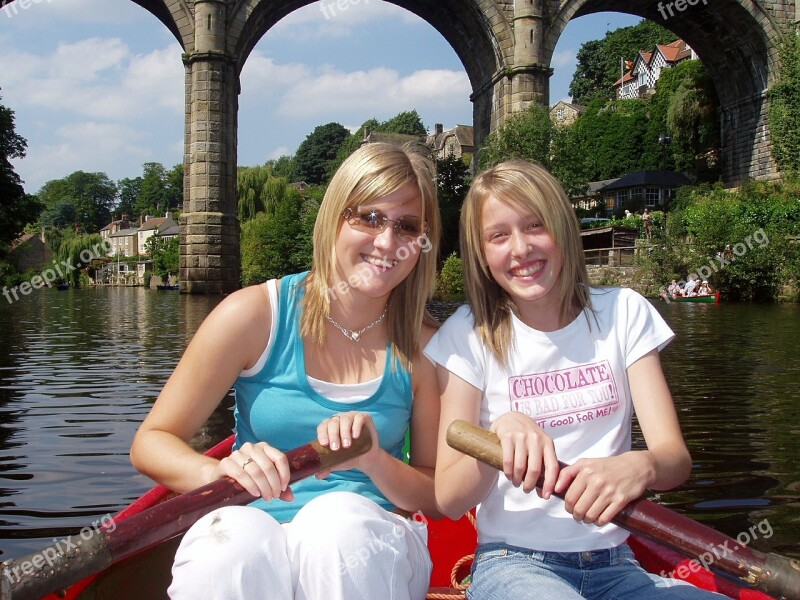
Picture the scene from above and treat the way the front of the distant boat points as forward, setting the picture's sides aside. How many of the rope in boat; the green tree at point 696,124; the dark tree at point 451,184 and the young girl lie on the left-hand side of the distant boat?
2

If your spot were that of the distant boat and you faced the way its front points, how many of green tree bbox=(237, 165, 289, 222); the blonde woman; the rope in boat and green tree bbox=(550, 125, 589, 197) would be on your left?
2

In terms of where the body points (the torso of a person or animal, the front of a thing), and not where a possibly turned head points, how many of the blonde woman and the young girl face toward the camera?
2

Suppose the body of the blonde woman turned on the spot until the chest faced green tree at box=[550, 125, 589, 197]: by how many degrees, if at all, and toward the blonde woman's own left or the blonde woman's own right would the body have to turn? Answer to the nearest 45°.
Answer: approximately 180°

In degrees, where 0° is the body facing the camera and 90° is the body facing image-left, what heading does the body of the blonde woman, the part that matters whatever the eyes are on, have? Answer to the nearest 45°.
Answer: approximately 0°

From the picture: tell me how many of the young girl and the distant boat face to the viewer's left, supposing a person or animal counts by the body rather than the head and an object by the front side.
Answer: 1

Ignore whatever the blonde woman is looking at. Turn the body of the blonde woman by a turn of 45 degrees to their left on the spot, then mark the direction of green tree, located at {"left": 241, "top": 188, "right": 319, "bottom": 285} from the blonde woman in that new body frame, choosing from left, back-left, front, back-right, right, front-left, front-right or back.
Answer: back-left

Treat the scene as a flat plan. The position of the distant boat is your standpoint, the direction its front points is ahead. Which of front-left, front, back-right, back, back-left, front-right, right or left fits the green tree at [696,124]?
right

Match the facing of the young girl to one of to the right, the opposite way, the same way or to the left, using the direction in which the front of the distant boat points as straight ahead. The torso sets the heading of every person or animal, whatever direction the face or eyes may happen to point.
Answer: to the left

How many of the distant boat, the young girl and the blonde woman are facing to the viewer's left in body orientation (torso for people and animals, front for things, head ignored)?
1

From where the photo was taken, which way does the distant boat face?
to the viewer's left

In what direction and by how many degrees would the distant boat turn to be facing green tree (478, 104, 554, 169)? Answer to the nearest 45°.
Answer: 0° — it already faces it

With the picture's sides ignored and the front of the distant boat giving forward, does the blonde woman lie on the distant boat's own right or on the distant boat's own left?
on the distant boat's own left

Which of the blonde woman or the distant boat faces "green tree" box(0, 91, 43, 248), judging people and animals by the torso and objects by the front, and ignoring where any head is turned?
the distant boat
